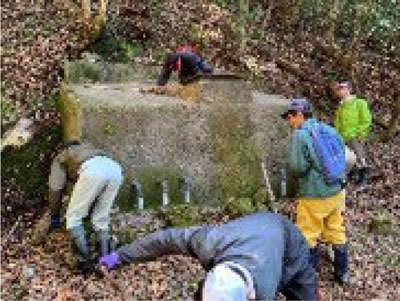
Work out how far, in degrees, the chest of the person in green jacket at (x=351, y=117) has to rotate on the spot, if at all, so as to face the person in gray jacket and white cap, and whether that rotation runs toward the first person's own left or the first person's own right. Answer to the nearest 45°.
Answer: approximately 45° to the first person's own left

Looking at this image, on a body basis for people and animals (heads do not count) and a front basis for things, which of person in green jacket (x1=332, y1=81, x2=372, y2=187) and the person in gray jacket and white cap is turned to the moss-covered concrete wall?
the person in green jacket

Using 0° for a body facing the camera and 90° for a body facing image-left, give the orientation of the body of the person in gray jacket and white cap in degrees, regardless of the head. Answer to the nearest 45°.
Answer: approximately 45°

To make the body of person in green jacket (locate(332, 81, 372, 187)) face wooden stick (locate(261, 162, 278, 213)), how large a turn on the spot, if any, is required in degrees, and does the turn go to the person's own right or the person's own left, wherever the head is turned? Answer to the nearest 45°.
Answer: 0° — they already face it

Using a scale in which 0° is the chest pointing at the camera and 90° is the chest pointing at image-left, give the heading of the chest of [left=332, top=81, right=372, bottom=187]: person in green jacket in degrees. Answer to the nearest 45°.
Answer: approximately 45°

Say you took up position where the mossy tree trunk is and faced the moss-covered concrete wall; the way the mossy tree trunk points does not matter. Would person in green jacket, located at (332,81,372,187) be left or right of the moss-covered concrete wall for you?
left

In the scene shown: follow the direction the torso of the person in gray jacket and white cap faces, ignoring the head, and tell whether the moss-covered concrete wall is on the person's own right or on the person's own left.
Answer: on the person's own right

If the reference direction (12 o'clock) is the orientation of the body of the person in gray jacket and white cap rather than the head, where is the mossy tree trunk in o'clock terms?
The mossy tree trunk is roughly at 4 o'clock from the person in gray jacket and white cap.

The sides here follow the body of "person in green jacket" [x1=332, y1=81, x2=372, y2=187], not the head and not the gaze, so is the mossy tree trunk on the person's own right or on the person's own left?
on the person's own right
